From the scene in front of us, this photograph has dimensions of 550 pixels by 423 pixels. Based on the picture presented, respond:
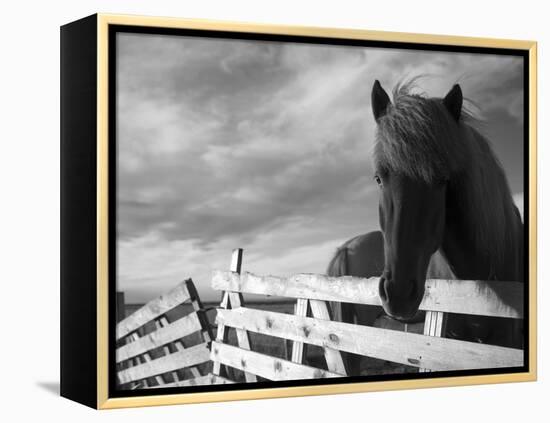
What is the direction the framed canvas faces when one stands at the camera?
facing the viewer and to the right of the viewer
